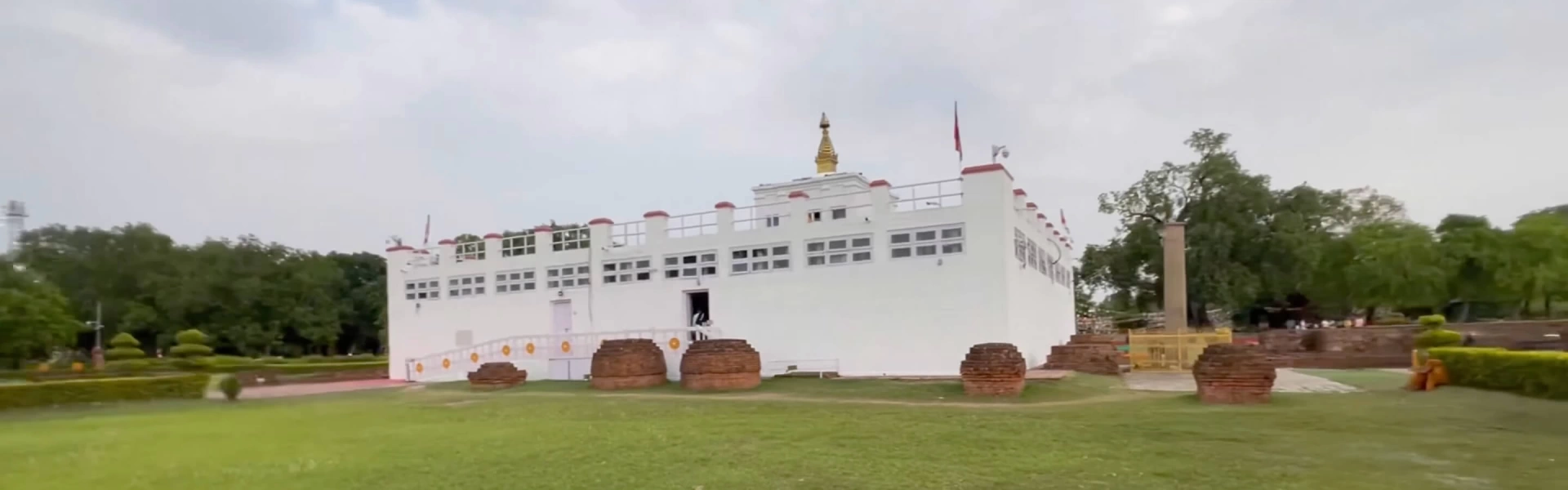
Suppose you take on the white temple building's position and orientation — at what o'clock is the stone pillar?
The stone pillar is roughly at 8 o'clock from the white temple building.

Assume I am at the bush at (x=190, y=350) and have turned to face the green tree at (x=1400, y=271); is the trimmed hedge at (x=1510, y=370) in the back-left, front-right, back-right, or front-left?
front-right

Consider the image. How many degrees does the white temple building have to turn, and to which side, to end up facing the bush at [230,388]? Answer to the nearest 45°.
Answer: approximately 45° to its right

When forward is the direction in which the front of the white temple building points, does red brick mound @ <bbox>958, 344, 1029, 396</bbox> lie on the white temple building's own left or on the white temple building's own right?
on the white temple building's own left

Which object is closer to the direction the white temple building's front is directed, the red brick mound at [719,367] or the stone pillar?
the red brick mound

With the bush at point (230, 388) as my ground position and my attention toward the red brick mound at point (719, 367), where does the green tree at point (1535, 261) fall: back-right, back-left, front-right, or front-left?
front-left

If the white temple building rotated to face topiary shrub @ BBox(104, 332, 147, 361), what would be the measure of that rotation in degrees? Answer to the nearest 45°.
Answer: approximately 90° to its right

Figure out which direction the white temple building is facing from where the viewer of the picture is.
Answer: facing the viewer and to the left of the viewer

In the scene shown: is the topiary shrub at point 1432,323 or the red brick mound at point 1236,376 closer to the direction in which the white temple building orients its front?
the red brick mound

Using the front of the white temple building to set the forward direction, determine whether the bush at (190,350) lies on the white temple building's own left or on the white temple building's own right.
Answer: on the white temple building's own right

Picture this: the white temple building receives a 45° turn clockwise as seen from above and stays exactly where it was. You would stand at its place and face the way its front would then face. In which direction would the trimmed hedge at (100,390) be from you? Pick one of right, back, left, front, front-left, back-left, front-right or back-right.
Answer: front
